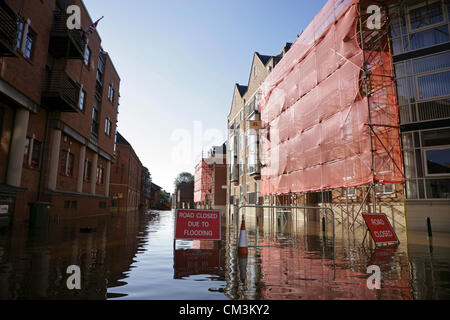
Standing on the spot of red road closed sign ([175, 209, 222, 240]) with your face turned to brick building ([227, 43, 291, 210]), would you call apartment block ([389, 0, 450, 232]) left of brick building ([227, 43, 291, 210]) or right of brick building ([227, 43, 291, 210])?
right

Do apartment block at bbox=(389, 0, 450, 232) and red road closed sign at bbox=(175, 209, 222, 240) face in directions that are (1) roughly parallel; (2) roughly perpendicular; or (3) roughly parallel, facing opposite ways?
roughly perpendicular

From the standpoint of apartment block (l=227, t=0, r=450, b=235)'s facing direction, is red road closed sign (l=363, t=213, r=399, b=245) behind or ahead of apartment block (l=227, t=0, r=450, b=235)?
ahead

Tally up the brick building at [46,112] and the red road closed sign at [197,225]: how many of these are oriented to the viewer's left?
0

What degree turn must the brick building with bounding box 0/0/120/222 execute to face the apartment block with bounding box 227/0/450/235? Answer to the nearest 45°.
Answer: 0° — it already faces it

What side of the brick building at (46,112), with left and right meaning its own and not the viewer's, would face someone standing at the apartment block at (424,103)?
front

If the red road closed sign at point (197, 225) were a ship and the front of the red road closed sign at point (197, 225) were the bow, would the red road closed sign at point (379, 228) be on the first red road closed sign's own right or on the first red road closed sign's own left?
on the first red road closed sign's own left

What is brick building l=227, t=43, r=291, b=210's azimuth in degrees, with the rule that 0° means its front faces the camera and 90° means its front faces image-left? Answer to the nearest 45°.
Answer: approximately 45°

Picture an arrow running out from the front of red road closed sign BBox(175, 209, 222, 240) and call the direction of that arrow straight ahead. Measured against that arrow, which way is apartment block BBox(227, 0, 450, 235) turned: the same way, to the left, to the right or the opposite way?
to the right

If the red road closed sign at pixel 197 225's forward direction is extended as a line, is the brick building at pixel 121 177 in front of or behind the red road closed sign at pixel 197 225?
behind

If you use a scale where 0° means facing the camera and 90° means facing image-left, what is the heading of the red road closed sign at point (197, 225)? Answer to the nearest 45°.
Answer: approximately 0°

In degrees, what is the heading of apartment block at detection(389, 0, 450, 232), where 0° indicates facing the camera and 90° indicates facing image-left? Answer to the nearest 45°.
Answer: approximately 45°

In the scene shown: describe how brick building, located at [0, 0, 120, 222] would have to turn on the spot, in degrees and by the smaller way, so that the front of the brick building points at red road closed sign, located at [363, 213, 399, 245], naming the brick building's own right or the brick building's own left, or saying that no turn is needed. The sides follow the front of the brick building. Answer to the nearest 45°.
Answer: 0° — it already faces it

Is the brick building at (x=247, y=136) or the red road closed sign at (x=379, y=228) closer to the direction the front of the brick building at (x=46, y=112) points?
the red road closed sign

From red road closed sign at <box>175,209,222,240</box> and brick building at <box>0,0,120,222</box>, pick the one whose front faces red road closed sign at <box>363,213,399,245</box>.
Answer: the brick building

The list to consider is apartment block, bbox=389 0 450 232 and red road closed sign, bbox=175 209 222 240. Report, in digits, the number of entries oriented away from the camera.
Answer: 0
